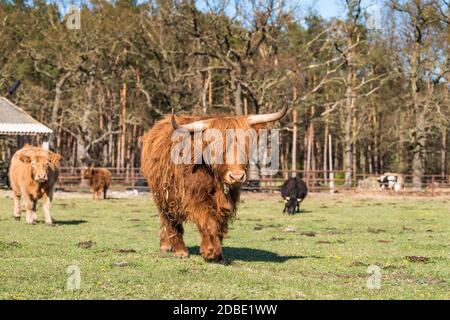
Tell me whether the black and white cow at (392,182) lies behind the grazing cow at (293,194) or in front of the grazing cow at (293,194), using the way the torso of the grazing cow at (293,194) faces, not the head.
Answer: behind

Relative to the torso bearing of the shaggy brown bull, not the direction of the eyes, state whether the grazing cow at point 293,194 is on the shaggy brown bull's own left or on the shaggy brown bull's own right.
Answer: on the shaggy brown bull's own left

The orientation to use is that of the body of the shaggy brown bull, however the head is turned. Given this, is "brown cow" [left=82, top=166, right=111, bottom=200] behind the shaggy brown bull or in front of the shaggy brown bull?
behind

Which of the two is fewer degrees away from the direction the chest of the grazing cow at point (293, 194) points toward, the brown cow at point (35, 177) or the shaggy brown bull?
the shaggy brown bull

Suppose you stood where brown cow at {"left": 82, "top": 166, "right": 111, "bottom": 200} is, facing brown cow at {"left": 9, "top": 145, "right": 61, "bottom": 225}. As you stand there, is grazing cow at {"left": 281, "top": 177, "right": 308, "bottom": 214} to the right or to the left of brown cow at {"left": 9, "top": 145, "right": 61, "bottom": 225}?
left

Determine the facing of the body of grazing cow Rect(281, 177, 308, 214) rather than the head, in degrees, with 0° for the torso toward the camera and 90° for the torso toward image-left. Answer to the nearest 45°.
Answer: approximately 0°

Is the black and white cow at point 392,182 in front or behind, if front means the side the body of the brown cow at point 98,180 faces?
behind
